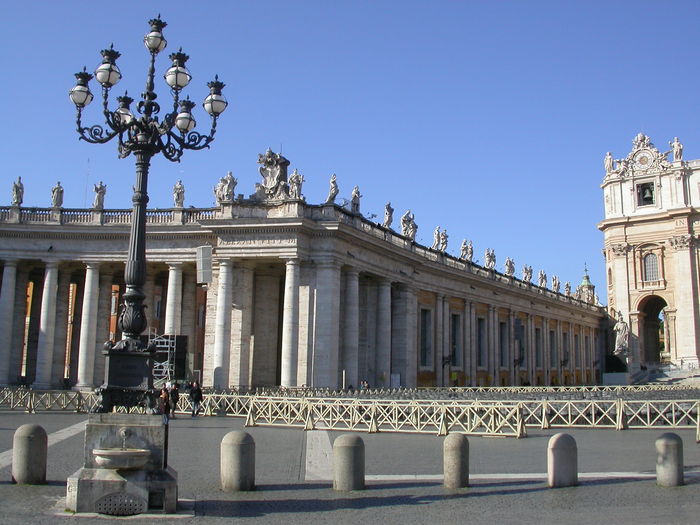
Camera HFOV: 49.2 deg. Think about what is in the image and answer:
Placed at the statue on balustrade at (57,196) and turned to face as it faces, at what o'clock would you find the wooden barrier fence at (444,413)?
The wooden barrier fence is roughly at 11 o'clock from the statue on balustrade.

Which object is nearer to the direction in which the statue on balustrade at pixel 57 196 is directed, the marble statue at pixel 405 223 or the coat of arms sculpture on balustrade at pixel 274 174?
the coat of arms sculpture on balustrade

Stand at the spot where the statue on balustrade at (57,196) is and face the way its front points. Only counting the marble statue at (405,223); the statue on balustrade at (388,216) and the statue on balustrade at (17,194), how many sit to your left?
2

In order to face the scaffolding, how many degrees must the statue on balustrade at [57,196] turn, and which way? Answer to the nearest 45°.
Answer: approximately 45° to its left

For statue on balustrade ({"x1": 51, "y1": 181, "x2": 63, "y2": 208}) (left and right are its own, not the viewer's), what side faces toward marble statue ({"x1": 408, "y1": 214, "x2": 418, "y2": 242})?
left

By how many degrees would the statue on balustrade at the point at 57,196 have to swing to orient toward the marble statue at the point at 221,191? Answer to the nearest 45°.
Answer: approximately 45° to its left

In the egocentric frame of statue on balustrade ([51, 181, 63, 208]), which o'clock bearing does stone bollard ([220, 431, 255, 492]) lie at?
The stone bollard is roughly at 12 o'clock from the statue on balustrade.

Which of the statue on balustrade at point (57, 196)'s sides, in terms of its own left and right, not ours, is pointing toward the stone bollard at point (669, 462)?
front

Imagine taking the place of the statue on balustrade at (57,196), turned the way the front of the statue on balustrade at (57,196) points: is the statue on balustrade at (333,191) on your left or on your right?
on your left

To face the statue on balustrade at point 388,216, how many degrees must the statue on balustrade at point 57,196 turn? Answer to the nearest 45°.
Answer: approximately 90° to its left

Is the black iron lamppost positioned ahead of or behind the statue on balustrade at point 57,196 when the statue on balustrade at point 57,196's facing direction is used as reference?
ahead

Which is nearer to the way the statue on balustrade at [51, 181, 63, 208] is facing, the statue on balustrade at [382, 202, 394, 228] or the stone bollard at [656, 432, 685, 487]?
the stone bollard

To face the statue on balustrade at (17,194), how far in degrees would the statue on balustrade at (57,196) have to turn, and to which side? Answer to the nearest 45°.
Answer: approximately 90° to its right

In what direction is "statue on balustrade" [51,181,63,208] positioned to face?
toward the camera

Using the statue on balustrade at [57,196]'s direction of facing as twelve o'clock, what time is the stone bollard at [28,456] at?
The stone bollard is roughly at 12 o'clock from the statue on balustrade.

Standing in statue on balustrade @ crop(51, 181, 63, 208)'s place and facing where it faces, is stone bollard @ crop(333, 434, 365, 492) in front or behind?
in front
